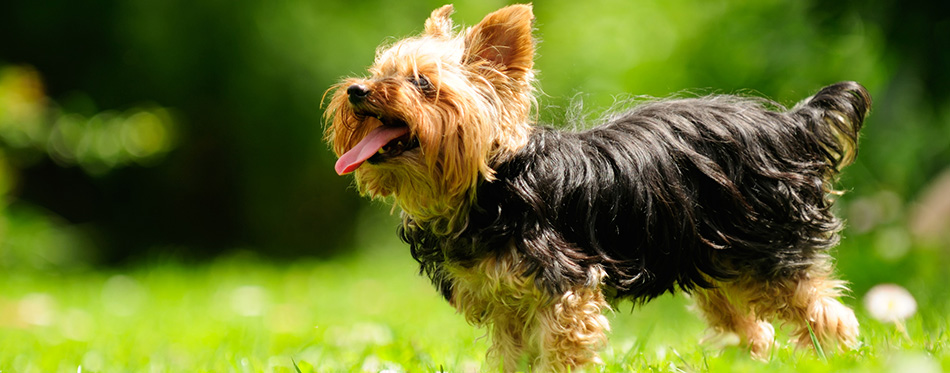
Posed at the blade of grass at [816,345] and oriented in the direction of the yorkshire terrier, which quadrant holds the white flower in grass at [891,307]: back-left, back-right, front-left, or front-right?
back-right

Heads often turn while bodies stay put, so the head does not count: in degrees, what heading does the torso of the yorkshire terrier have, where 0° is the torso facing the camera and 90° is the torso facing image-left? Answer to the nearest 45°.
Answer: approximately 90°

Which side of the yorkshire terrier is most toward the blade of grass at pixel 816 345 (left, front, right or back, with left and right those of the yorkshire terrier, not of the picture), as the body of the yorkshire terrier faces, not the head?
back

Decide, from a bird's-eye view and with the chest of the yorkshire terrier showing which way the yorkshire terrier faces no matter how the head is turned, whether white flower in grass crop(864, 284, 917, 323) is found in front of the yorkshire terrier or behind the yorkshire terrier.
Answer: behind

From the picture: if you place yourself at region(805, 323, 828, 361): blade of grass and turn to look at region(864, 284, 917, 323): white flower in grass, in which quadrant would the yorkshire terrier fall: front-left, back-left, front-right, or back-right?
back-left
